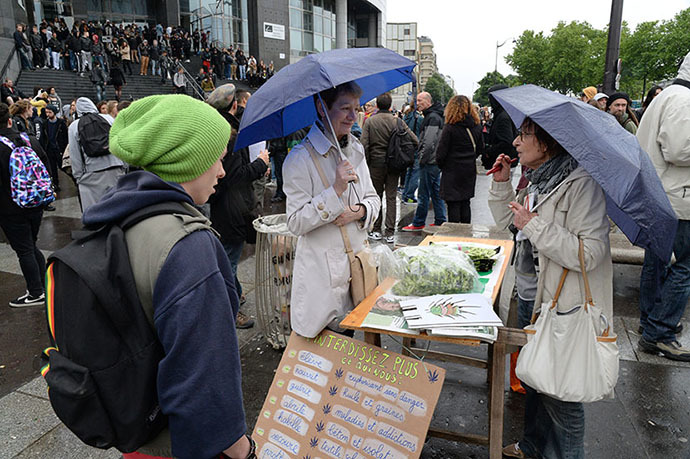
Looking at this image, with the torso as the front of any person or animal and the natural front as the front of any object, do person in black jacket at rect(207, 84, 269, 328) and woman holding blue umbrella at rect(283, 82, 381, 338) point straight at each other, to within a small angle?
no

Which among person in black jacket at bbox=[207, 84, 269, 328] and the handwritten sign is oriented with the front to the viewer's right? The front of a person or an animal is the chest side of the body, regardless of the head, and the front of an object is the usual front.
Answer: the person in black jacket

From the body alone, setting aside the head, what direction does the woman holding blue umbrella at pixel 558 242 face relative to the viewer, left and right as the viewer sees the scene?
facing to the left of the viewer

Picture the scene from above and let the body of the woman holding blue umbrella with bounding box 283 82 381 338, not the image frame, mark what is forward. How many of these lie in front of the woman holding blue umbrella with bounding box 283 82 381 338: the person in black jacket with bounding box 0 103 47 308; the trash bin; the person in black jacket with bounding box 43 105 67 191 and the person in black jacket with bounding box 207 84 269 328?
0

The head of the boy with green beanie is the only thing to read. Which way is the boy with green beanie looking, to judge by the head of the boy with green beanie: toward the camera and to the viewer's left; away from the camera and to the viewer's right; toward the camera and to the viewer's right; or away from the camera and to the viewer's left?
away from the camera and to the viewer's right

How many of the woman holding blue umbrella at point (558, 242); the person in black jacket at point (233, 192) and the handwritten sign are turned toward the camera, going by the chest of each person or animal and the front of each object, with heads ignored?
1

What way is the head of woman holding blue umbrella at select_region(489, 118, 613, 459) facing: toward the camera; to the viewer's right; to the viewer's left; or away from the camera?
to the viewer's left

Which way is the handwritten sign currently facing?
toward the camera

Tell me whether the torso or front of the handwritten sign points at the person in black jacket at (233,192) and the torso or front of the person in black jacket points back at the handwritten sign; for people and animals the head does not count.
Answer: no

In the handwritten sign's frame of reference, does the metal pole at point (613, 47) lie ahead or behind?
behind

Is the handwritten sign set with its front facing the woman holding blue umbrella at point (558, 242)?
no

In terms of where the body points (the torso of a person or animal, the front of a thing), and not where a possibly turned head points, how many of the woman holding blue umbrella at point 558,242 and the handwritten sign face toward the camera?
1

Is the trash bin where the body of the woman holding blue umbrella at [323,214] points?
no

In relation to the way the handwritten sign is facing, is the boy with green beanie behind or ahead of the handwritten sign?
ahead

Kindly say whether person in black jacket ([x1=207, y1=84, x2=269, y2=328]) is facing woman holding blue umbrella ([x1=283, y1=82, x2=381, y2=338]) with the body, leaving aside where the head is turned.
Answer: no

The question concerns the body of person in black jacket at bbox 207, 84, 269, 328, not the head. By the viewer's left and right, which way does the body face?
facing to the right of the viewer

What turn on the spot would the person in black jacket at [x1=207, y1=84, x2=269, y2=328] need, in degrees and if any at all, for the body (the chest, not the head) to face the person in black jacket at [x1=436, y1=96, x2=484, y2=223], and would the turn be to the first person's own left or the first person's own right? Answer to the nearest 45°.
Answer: approximately 45° to the first person's own left

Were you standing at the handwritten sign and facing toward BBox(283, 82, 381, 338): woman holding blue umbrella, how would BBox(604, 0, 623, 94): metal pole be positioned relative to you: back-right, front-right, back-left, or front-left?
front-right
